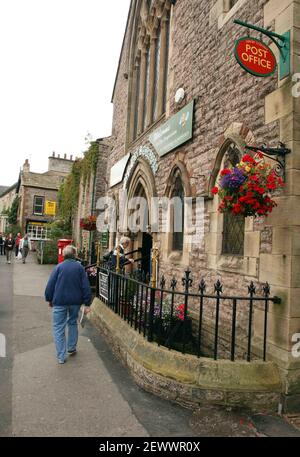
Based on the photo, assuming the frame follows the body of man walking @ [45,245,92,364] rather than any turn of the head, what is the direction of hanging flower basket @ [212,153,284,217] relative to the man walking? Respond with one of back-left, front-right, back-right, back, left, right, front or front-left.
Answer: back-right

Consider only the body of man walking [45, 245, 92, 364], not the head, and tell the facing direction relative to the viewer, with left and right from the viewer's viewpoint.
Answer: facing away from the viewer

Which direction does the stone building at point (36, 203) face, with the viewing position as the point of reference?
facing the viewer

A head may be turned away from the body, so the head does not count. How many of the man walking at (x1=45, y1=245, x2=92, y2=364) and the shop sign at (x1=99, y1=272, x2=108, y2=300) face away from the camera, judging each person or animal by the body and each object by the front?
1

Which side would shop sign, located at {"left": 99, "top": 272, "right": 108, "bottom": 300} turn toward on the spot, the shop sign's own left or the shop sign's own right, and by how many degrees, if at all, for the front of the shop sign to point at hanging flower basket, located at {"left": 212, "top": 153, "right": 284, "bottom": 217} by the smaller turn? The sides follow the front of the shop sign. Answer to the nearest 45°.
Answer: approximately 90° to the shop sign's own left

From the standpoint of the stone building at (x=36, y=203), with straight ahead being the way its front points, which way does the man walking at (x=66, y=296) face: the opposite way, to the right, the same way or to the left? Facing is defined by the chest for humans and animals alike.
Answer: the opposite way

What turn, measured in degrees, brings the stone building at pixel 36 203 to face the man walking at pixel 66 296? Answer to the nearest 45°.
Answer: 0° — it already faces them

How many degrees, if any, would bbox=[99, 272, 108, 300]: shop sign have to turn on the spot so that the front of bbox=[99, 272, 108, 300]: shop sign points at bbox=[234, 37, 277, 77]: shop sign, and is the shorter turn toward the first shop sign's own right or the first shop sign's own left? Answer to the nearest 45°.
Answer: approximately 90° to the first shop sign's own left

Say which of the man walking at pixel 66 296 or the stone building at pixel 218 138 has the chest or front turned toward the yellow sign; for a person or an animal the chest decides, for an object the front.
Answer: the man walking

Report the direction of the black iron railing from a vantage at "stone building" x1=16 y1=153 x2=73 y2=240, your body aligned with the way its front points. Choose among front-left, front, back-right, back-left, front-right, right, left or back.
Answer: front

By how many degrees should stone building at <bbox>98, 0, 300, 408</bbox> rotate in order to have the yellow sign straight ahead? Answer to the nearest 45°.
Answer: approximately 90° to its right

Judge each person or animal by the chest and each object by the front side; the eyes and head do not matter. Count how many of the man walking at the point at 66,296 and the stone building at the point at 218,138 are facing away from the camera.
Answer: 1

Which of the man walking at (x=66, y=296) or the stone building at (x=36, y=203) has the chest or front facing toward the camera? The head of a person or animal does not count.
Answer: the stone building

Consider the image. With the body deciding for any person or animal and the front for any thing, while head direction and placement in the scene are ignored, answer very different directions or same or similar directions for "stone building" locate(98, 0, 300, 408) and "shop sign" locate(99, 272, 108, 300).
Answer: same or similar directions
